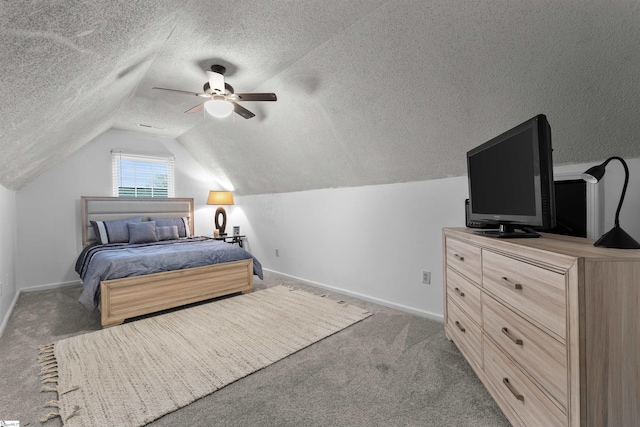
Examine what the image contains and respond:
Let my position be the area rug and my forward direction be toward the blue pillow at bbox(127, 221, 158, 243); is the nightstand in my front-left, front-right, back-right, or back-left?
front-right

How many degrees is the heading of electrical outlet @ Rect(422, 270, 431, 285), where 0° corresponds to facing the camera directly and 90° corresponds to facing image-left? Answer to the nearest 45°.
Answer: approximately 45°

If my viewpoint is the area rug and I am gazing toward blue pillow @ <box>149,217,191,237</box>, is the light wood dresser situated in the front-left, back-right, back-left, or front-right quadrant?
back-right

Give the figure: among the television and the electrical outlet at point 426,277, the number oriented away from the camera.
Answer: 0

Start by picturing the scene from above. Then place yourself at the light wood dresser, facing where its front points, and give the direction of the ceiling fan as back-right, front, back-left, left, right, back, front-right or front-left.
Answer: front-right

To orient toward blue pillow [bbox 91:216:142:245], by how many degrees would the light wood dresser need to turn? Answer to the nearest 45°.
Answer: approximately 45° to its right

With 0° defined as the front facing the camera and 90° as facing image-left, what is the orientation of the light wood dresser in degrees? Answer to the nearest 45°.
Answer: approximately 45°

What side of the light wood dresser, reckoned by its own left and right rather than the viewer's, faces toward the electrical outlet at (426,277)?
right

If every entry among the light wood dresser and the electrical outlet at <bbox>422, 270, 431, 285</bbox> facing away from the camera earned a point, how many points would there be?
0

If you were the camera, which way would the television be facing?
facing the viewer and to the left of the viewer

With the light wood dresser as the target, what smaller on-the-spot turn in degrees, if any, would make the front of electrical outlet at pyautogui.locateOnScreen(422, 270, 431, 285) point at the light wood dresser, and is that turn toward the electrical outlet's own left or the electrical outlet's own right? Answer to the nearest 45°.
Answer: approximately 45° to the electrical outlet's own left
